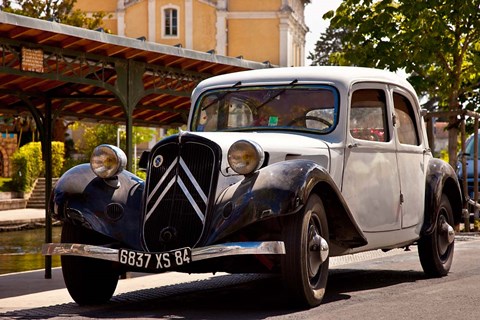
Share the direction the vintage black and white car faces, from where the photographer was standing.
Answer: facing the viewer and to the left of the viewer

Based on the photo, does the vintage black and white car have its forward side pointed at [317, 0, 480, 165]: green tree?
no

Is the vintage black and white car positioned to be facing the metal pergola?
no

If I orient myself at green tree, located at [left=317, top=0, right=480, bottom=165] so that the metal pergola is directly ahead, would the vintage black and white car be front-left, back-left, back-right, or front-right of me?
front-left

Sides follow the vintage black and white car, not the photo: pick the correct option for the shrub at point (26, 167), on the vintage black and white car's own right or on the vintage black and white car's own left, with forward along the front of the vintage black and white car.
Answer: on the vintage black and white car's own right
